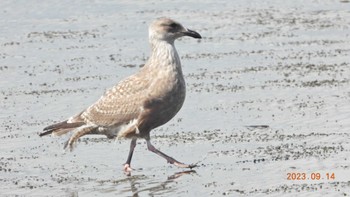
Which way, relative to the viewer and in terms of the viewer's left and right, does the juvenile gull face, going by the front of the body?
facing to the right of the viewer
